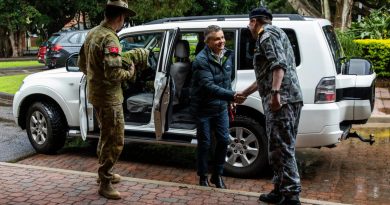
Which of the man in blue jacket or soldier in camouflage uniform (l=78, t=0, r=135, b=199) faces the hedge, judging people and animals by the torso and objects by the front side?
the soldier in camouflage uniform

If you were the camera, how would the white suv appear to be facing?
facing away from the viewer and to the left of the viewer

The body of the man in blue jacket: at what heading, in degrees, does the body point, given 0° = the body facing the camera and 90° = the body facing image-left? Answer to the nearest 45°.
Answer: approximately 315°

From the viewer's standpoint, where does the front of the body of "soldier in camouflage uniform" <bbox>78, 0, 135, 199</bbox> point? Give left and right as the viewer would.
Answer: facing away from the viewer and to the right of the viewer

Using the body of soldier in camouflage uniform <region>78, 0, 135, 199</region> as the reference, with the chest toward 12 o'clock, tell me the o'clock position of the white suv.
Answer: The white suv is roughly at 12 o'clock from the soldier in camouflage uniform.

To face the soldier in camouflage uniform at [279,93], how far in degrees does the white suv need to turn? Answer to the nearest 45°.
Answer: approximately 180°

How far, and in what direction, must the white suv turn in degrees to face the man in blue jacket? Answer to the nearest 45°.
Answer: approximately 135° to its left

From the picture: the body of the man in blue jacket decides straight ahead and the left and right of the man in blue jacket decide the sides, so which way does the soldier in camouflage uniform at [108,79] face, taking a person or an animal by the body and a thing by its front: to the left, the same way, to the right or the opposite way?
to the left

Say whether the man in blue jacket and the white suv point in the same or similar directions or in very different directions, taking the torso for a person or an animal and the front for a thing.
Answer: very different directions

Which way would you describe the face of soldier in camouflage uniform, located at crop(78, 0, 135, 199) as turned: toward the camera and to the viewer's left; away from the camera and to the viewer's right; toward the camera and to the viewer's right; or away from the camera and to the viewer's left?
away from the camera and to the viewer's right

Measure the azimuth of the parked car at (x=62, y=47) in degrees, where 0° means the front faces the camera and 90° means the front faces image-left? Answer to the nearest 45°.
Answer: approximately 225°

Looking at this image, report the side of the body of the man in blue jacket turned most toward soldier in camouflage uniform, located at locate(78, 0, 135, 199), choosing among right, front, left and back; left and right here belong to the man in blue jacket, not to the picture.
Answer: right
